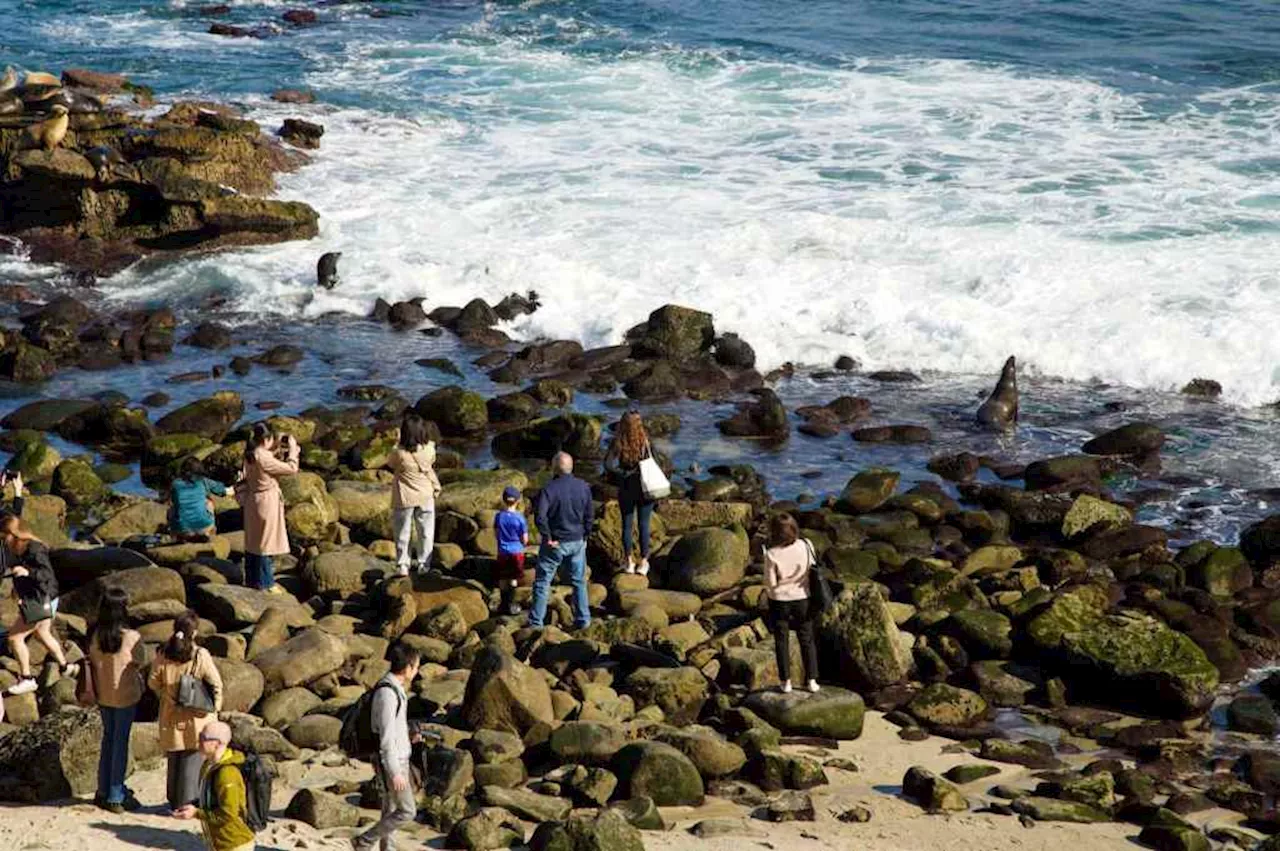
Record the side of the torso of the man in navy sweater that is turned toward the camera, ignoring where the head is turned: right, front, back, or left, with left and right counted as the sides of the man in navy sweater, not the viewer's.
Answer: back

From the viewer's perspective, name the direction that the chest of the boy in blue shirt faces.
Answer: away from the camera

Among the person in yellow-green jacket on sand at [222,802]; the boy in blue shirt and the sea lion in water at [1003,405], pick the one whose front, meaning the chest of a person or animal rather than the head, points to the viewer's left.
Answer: the person in yellow-green jacket on sand

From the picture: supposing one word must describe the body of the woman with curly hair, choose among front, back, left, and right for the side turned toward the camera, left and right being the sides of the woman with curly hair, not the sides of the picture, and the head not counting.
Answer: back

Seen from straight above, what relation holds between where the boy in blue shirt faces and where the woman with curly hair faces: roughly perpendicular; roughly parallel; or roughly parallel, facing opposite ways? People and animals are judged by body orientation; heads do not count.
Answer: roughly parallel

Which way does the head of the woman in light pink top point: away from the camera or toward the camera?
away from the camera

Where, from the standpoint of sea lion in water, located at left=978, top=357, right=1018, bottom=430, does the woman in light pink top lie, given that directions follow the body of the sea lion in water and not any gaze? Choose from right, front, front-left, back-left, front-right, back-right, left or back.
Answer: right

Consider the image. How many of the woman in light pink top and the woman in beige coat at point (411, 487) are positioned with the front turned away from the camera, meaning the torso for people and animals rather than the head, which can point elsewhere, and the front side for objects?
2

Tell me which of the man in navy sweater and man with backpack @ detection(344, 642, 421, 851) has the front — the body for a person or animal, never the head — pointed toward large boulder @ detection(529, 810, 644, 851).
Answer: the man with backpack

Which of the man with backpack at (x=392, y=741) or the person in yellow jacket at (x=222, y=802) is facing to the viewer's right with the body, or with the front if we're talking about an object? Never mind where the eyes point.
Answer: the man with backpack

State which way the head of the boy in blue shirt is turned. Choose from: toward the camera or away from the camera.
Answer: away from the camera

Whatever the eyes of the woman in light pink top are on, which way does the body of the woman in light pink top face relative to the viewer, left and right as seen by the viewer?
facing away from the viewer

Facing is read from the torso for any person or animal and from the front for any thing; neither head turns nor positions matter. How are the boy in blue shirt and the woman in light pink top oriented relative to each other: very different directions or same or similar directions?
same or similar directions

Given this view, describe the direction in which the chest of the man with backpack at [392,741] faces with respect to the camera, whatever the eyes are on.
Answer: to the viewer's right
